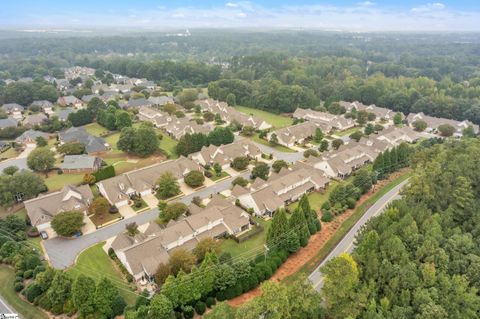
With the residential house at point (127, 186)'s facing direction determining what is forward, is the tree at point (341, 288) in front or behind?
in front

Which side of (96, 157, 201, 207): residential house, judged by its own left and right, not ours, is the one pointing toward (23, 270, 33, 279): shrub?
right

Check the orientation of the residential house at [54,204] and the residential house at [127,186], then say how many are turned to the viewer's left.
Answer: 0

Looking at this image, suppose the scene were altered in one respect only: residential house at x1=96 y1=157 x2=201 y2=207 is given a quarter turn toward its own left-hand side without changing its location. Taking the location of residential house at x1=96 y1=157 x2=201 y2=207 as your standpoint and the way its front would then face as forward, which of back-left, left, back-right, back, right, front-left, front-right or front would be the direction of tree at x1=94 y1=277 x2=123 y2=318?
back-right

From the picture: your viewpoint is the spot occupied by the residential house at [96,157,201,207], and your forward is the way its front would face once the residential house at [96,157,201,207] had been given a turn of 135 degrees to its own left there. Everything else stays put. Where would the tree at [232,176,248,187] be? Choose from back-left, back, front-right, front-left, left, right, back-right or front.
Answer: right

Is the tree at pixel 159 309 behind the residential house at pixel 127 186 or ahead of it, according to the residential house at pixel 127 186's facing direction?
ahead

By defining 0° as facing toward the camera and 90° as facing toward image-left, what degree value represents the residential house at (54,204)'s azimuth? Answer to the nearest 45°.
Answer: approximately 315°

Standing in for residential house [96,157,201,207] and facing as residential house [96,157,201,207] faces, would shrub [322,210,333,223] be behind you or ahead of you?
ahead
